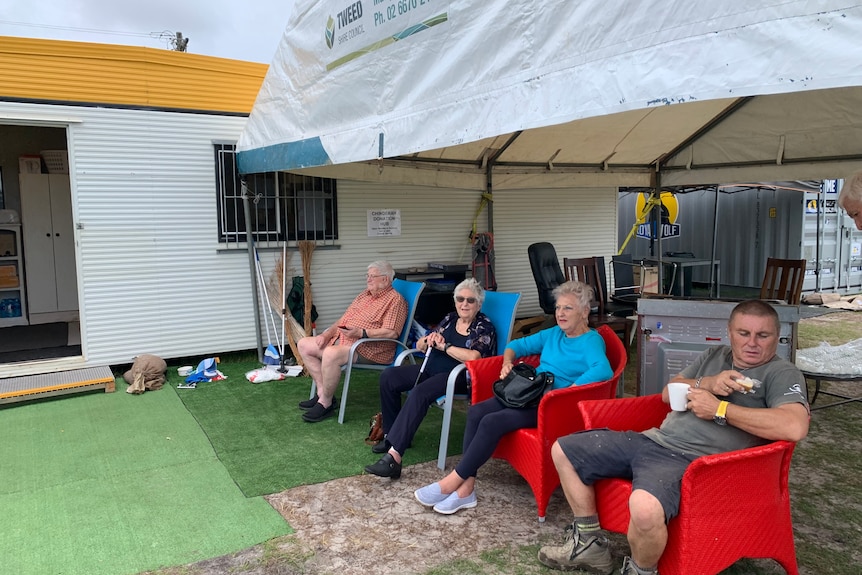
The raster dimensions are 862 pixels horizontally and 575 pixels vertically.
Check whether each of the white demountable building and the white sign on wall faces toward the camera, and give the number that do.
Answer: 2

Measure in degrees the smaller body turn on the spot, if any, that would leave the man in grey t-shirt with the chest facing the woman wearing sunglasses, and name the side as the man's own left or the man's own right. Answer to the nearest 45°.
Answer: approximately 90° to the man's own right

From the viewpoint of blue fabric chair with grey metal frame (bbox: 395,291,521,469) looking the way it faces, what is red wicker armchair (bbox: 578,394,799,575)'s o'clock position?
The red wicker armchair is roughly at 10 o'clock from the blue fabric chair with grey metal frame.

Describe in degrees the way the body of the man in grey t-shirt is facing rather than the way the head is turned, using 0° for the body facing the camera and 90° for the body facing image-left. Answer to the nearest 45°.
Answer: approximately 45°

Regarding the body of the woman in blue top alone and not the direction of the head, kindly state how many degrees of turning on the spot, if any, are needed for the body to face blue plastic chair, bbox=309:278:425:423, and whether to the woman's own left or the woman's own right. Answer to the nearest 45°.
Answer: approximately 90° to the woman's own right

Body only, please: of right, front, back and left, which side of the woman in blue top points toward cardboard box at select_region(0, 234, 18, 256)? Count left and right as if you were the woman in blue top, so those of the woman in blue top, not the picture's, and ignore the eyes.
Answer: right

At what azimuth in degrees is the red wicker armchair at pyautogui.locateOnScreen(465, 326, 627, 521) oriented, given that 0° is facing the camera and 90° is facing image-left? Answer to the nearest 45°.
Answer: approximately 45°

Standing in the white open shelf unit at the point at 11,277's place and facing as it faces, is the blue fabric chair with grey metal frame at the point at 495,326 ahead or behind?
ahead

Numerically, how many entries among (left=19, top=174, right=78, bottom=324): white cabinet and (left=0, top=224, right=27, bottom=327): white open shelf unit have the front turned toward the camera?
2

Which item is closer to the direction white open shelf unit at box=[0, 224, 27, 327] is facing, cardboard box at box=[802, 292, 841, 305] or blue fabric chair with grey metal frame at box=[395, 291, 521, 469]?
the blue fabric chair with grey metal frame

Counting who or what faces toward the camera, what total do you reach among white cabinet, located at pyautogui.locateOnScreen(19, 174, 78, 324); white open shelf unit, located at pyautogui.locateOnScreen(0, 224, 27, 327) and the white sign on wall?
3

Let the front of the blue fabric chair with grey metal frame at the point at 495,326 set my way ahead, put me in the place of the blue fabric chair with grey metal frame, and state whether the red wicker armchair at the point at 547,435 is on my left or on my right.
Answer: on my left
